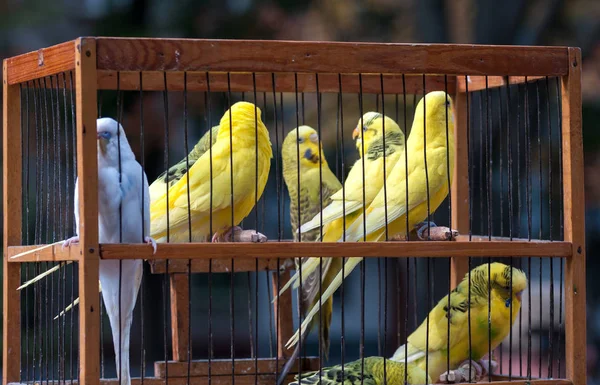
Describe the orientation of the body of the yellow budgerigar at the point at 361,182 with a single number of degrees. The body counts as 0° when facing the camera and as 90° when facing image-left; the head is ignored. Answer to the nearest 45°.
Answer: approximately 270°

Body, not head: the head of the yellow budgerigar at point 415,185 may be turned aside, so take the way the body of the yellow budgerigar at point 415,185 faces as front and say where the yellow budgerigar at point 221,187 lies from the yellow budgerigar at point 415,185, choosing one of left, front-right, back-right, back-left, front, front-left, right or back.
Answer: back

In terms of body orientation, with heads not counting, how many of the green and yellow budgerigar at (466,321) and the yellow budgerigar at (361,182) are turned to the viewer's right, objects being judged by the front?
2

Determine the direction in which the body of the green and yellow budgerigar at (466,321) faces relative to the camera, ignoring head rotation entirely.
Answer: to the viewer's right

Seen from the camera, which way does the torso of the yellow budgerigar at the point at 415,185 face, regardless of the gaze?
to the viewer's right

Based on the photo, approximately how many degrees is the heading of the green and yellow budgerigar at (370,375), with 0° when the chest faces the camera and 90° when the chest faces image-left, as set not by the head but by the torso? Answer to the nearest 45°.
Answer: approximately 270°

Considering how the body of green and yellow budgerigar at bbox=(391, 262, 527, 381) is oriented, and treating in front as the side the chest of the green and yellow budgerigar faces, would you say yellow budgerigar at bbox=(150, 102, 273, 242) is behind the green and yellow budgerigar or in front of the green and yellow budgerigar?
behind
